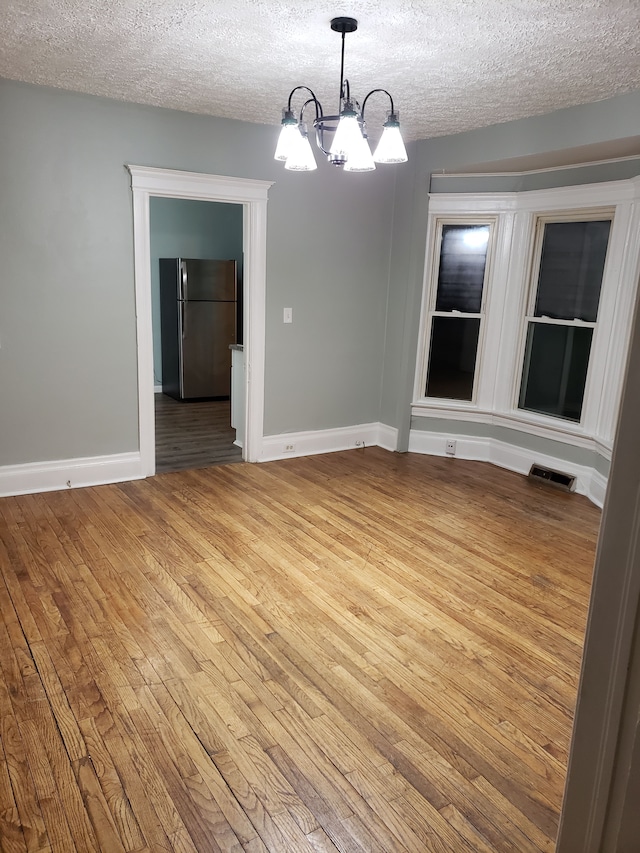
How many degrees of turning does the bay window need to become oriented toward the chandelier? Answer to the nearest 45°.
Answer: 0° — it already faces it

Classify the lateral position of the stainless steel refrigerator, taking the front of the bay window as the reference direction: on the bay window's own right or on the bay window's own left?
on the bay window's own right
